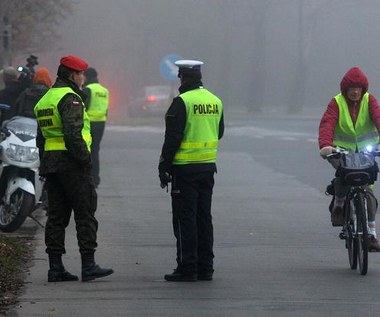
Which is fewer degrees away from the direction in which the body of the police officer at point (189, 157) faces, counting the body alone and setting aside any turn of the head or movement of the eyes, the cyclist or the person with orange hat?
the person with orange hat

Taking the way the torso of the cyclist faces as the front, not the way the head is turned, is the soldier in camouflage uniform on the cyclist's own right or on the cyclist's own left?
on the cyclist's own right

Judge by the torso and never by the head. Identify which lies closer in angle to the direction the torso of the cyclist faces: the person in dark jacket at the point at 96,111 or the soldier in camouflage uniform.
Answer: the soldier in camouflage uniform

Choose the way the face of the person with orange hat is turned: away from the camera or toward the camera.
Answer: away from the camera

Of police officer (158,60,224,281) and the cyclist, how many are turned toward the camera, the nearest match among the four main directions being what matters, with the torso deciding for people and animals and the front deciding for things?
1

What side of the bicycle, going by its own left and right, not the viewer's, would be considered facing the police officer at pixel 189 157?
right

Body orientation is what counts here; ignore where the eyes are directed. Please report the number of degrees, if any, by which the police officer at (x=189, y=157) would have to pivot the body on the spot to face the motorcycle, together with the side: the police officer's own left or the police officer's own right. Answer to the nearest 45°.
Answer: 0° — they already face it

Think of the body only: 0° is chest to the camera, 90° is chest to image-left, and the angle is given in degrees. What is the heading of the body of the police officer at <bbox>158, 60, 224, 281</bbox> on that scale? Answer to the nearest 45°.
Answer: approximately 135°

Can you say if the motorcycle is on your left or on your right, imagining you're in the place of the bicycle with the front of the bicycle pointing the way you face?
on your right

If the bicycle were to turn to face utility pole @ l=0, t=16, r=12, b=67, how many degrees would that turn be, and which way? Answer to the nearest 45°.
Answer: approximately 135° to its right
